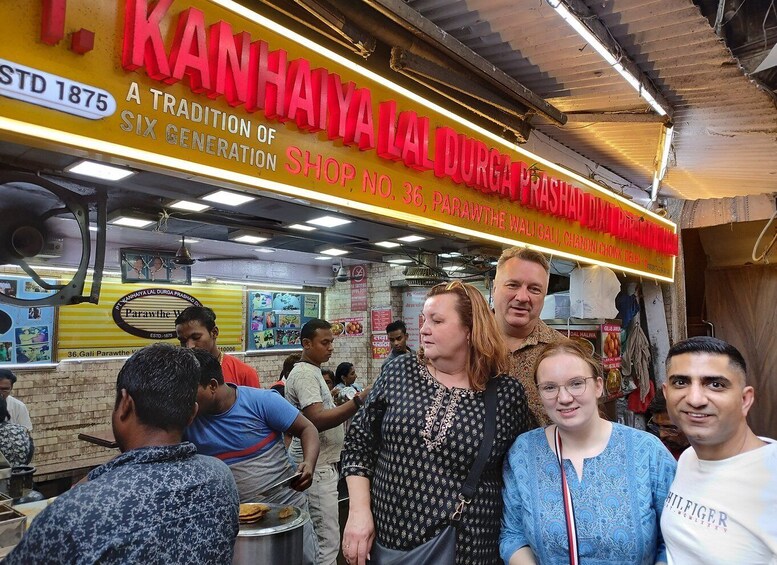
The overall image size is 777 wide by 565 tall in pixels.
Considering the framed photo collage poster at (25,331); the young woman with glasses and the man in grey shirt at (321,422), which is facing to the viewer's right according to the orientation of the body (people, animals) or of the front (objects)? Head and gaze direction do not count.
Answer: the man in grey shirt

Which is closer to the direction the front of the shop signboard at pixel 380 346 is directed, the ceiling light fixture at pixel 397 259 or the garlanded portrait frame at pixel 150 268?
the ceiling light fixture

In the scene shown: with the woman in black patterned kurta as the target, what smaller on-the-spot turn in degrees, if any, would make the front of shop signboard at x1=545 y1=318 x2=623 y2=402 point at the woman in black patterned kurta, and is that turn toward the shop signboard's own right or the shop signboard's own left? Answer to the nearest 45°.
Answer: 0° — it already faces them

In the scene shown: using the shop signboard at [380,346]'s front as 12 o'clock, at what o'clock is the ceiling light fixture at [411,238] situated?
The ceiling light fixture is roughly at 12 o'clock from the shop signboard.

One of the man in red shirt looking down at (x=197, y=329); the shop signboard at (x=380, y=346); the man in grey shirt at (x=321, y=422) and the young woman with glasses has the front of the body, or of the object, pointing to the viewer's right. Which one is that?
the man in grey shirt

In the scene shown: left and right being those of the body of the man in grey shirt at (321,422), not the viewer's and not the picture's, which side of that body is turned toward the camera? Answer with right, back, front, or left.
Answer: right
